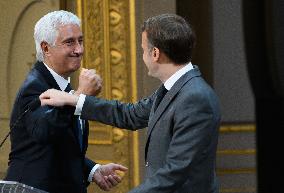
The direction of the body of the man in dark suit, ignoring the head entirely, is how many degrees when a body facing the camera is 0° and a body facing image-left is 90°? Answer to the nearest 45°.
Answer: approximately 90°

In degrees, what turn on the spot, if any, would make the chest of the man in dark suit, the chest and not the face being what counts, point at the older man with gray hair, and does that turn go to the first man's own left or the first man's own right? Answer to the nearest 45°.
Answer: approximately 45° to the first man's own right
